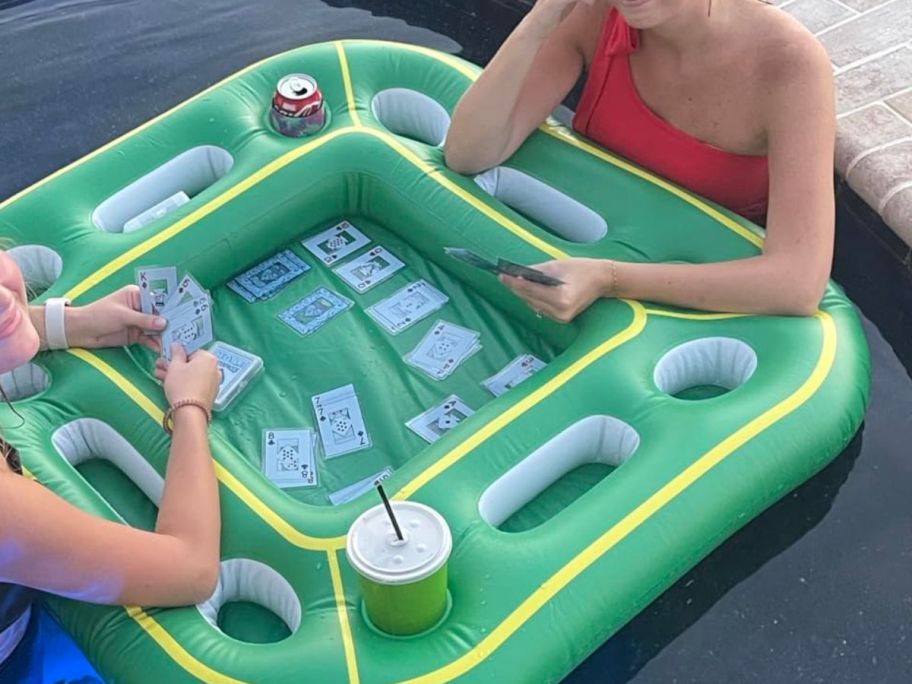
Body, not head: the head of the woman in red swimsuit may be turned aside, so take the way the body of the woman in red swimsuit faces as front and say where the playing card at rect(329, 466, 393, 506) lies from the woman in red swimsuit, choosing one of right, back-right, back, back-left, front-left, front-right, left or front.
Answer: front

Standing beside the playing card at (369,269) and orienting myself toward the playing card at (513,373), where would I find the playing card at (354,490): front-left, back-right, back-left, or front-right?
front-right

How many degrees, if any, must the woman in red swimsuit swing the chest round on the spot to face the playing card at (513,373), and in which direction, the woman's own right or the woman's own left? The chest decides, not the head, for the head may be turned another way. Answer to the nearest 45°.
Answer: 0° — they already face it

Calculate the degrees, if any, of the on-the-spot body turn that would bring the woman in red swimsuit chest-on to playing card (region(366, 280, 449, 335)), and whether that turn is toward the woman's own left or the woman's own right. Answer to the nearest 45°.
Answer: approximately 45° to the woman's own right

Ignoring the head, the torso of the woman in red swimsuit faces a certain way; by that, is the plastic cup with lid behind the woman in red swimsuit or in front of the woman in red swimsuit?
in front

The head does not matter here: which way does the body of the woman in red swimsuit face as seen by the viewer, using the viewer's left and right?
facing the viewer and to the left of the viewer

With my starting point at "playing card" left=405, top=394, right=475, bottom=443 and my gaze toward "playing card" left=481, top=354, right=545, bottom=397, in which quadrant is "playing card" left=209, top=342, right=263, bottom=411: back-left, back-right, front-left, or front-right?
back-left

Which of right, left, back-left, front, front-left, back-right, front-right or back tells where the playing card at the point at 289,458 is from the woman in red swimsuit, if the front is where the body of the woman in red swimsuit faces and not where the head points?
front

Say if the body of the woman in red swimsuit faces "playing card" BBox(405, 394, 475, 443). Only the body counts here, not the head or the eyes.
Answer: yes

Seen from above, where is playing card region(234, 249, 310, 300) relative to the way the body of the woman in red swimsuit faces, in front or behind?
in front

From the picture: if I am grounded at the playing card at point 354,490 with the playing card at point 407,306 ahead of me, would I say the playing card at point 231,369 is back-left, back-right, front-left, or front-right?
front-left

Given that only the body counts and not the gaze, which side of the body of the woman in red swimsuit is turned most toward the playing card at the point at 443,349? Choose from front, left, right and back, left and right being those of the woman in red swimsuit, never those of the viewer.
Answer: front

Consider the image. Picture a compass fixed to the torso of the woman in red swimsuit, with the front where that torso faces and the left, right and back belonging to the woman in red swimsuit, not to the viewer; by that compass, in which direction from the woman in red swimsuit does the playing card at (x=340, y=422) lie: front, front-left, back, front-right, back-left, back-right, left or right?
front

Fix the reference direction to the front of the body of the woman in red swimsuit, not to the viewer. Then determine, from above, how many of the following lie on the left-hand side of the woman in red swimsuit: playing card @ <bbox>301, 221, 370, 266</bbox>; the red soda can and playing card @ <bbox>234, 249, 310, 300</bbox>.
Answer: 0

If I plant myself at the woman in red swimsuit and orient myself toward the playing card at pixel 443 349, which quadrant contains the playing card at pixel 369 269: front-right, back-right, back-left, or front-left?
front-right
